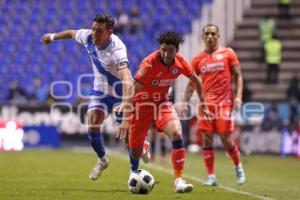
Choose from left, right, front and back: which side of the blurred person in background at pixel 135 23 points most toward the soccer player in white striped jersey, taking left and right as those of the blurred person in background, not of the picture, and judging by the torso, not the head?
front

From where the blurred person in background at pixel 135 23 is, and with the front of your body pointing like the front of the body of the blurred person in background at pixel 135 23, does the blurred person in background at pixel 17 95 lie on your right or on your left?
on your right

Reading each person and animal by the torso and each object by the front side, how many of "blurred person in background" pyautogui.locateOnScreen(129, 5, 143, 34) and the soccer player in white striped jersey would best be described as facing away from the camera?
0

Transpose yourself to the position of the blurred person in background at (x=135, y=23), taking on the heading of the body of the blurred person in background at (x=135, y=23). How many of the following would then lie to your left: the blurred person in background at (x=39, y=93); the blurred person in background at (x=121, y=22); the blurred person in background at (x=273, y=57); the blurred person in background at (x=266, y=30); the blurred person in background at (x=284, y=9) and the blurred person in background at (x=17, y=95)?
3

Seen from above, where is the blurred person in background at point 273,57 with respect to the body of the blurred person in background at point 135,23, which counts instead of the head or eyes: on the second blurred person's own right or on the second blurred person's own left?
on the second blurred person's own left

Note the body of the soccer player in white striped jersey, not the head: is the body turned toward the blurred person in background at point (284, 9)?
no

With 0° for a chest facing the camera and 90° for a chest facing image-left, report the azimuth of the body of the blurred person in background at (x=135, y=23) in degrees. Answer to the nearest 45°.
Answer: approximately 0°

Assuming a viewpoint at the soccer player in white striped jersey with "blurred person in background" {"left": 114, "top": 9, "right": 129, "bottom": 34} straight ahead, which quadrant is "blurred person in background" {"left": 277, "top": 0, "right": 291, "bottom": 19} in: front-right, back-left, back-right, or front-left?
front-right
